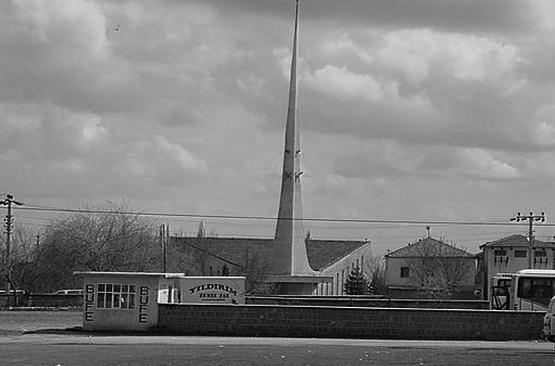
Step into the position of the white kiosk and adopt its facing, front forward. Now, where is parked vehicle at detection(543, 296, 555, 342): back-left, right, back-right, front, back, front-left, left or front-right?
front-left

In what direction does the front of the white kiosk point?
toward the camera

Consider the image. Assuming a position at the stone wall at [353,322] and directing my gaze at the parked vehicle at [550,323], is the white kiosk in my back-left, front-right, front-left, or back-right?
back-right

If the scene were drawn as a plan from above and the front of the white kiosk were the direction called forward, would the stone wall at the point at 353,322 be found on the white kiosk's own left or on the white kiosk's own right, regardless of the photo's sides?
on the white kiosk's own left
